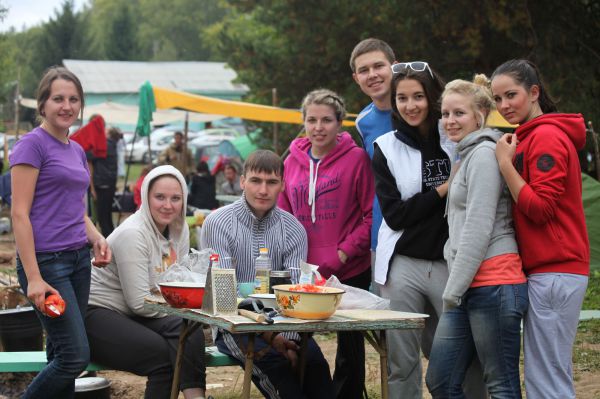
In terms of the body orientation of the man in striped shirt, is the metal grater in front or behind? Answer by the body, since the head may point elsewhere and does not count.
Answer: in front

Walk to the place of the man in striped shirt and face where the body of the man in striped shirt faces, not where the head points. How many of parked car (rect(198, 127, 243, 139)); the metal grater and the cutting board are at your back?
1

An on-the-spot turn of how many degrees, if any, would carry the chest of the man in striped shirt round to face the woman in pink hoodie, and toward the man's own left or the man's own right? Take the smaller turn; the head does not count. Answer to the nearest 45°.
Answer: approximately 135° to the man's own left

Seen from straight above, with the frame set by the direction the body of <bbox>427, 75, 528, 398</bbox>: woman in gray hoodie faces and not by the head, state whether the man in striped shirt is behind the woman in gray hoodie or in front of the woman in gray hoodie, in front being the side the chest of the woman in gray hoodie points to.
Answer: in front

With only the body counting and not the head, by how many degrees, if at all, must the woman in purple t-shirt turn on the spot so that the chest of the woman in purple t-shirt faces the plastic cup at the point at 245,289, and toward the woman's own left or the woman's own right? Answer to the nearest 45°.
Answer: approximately 45° to the woman's own left
